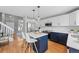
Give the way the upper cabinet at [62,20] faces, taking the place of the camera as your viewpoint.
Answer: facing the viewer and to the left of the viewer

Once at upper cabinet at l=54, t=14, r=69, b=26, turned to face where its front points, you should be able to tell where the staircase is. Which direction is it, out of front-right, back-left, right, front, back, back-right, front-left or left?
front-right

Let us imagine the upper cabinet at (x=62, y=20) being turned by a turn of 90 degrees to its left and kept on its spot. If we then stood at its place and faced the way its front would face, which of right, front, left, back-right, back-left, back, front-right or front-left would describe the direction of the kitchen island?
back-right
